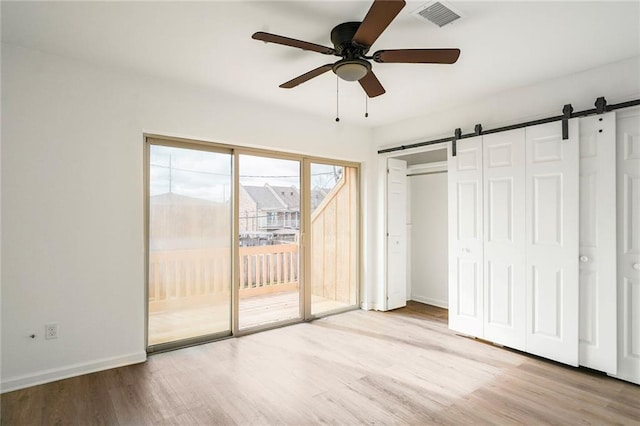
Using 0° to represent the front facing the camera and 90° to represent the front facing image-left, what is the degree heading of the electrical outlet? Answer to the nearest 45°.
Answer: approximately 315°

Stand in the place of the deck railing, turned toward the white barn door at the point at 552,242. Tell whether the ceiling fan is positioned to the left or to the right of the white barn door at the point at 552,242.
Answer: right

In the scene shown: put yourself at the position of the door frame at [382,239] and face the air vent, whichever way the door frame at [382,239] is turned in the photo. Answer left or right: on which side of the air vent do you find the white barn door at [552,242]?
left

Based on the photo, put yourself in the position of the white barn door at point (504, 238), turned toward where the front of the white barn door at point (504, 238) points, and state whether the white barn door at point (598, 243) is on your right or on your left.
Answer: on your left

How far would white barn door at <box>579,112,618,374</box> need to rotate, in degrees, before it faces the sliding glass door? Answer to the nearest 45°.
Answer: approximately 45° to its right

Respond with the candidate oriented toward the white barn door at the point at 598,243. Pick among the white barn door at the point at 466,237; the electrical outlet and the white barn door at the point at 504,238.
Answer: the electrical outlet
